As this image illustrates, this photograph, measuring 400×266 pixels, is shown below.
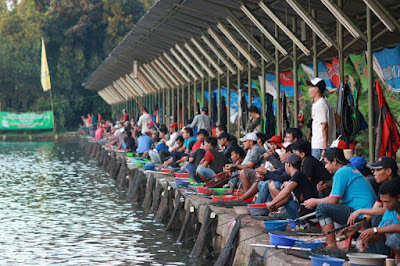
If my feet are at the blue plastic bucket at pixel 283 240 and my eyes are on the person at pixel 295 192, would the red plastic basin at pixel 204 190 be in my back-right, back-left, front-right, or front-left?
front-left

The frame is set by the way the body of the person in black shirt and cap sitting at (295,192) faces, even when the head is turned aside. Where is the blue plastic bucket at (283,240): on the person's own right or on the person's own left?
on the person's own left

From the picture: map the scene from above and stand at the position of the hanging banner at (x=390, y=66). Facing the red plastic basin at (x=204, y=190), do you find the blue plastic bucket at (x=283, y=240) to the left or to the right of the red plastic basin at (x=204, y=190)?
left

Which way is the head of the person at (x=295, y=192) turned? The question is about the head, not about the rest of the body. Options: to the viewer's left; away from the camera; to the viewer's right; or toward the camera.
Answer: to the viewer's left

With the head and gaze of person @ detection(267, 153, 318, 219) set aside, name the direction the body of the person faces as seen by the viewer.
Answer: to the viewer's left

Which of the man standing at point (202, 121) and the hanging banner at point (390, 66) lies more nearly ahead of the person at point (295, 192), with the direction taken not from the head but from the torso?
the man standing
